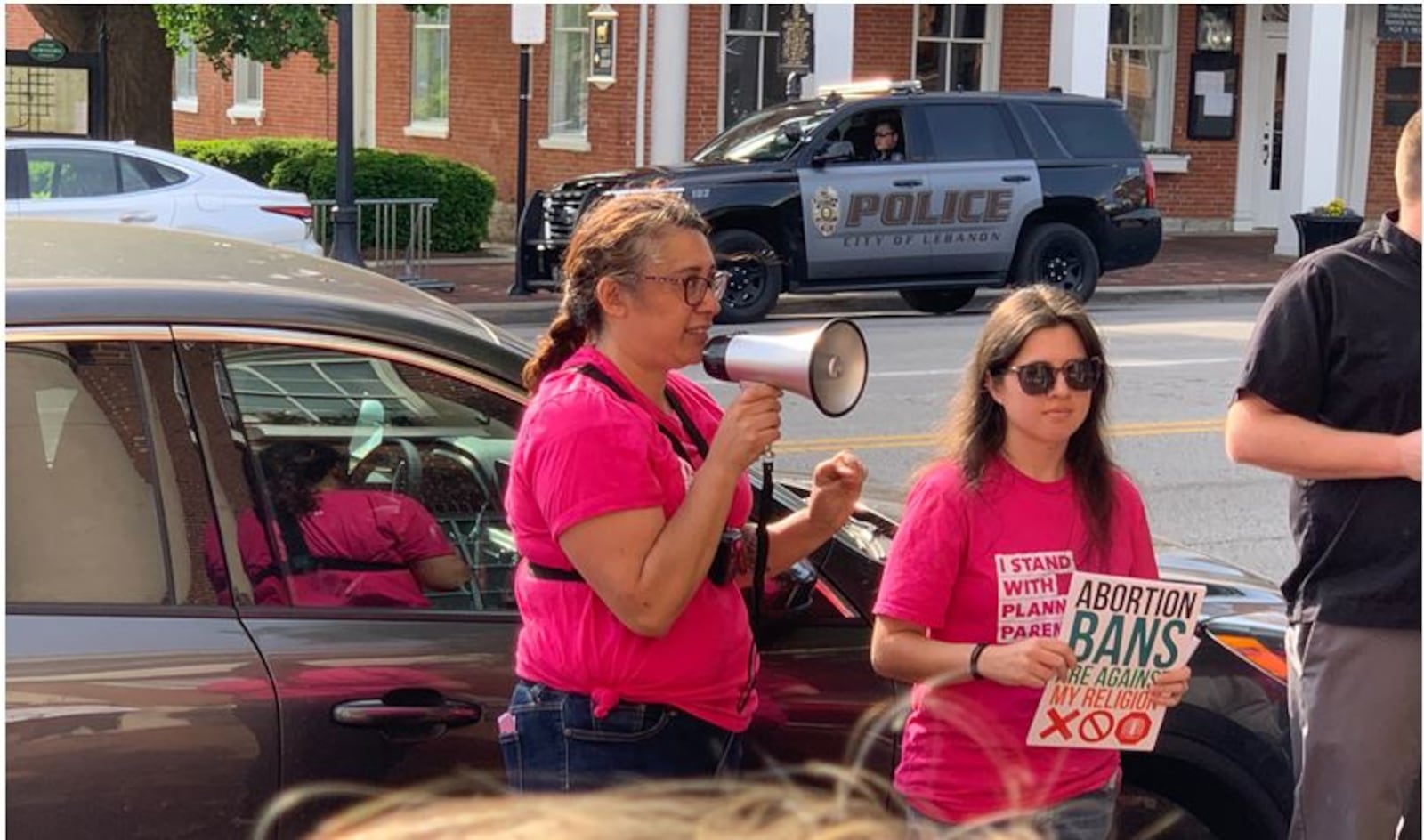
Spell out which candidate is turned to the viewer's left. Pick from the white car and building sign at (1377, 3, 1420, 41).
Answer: the white car

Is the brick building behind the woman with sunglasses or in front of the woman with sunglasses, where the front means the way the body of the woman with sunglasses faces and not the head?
behind

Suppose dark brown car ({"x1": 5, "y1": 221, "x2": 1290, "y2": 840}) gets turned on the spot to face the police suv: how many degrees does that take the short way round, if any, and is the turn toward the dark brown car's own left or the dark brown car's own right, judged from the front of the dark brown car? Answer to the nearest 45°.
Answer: approximately 90° to the dark brown car's own left

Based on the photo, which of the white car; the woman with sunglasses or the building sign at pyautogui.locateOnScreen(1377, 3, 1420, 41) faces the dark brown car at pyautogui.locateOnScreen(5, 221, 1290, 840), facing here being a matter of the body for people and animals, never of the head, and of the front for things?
the building sign

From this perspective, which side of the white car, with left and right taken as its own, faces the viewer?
left

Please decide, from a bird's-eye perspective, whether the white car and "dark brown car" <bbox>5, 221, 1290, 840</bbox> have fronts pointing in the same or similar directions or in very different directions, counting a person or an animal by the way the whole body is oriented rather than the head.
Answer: very different directions

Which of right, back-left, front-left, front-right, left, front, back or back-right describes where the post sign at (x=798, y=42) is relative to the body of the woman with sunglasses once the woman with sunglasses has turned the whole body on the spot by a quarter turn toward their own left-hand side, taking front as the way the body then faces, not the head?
front-left

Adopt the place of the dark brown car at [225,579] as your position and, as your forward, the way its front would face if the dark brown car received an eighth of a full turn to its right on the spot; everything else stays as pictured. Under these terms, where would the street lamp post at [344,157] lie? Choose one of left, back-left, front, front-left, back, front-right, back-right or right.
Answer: back-left

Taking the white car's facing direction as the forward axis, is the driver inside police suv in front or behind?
behind

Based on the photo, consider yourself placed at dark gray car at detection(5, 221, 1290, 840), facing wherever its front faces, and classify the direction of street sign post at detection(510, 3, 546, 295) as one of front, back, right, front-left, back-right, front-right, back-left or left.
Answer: left

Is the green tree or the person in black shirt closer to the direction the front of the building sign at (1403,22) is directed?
the person in black shirt

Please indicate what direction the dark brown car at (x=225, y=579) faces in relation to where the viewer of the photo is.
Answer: facing to the right of the viewer

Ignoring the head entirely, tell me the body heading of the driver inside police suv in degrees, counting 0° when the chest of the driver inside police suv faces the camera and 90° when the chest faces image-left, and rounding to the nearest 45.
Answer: approximately 45°

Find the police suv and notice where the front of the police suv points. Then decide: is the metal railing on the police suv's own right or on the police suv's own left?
on the police suv's own right

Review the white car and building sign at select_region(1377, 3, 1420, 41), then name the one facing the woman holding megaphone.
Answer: the building sign
